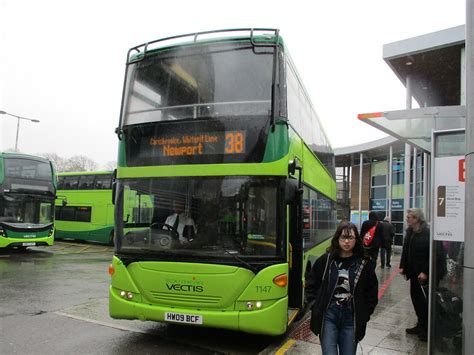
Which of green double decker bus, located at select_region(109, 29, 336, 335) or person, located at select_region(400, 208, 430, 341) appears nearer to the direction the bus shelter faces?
the green double decker bus

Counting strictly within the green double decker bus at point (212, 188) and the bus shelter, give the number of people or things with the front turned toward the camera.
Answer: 1

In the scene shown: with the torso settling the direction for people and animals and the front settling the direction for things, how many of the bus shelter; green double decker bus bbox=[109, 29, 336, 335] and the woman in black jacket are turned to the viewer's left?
1

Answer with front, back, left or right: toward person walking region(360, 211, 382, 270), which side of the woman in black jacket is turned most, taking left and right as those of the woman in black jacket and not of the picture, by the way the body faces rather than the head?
back

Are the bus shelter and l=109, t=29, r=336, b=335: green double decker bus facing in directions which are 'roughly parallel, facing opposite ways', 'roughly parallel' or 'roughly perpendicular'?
roughly perpendicular

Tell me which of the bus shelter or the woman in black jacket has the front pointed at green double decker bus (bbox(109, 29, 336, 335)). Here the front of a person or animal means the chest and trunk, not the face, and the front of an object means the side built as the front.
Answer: the bus shelter

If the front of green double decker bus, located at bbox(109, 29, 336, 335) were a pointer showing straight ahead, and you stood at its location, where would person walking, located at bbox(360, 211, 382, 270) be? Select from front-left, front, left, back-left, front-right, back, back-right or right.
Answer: back-left

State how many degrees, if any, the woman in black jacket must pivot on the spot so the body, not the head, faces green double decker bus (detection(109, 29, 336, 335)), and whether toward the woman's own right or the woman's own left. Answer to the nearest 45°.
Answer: approximately 135° to the woman's own right

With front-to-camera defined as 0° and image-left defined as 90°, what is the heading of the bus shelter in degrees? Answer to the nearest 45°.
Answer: approximately 90°

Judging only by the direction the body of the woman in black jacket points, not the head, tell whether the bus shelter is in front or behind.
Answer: behind

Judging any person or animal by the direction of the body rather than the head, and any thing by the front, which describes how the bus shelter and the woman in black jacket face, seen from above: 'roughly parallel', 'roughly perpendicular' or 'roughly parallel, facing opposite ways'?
roughly perpendicular
